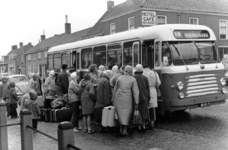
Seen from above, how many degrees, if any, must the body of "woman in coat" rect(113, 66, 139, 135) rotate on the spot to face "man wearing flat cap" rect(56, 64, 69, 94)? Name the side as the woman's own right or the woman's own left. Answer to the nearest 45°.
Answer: approximately 45° to the woman's own left

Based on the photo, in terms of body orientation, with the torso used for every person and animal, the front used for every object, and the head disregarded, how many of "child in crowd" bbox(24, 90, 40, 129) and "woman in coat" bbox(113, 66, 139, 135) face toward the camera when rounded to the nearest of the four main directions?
0

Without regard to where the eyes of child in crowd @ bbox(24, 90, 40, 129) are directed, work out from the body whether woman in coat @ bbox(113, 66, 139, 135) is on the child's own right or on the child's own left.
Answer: on the child's own right

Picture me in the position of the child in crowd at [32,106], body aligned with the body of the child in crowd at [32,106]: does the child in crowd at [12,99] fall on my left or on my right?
on my left

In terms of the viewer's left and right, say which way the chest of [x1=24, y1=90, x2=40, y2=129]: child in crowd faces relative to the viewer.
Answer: facing away from the viewer and to the right of the viewer

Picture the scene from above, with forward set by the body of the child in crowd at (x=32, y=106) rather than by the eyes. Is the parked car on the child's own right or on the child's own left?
on the child's own left

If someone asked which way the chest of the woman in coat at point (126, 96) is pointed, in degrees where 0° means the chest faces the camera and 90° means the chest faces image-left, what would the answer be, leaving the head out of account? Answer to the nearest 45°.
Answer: approximately 180°

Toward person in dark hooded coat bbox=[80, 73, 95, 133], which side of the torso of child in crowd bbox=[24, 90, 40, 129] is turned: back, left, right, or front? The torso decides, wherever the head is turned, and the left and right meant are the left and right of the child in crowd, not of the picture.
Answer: right

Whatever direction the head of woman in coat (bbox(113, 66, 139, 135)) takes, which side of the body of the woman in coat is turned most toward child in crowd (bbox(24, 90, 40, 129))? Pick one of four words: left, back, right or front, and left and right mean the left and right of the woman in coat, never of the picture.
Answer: left
